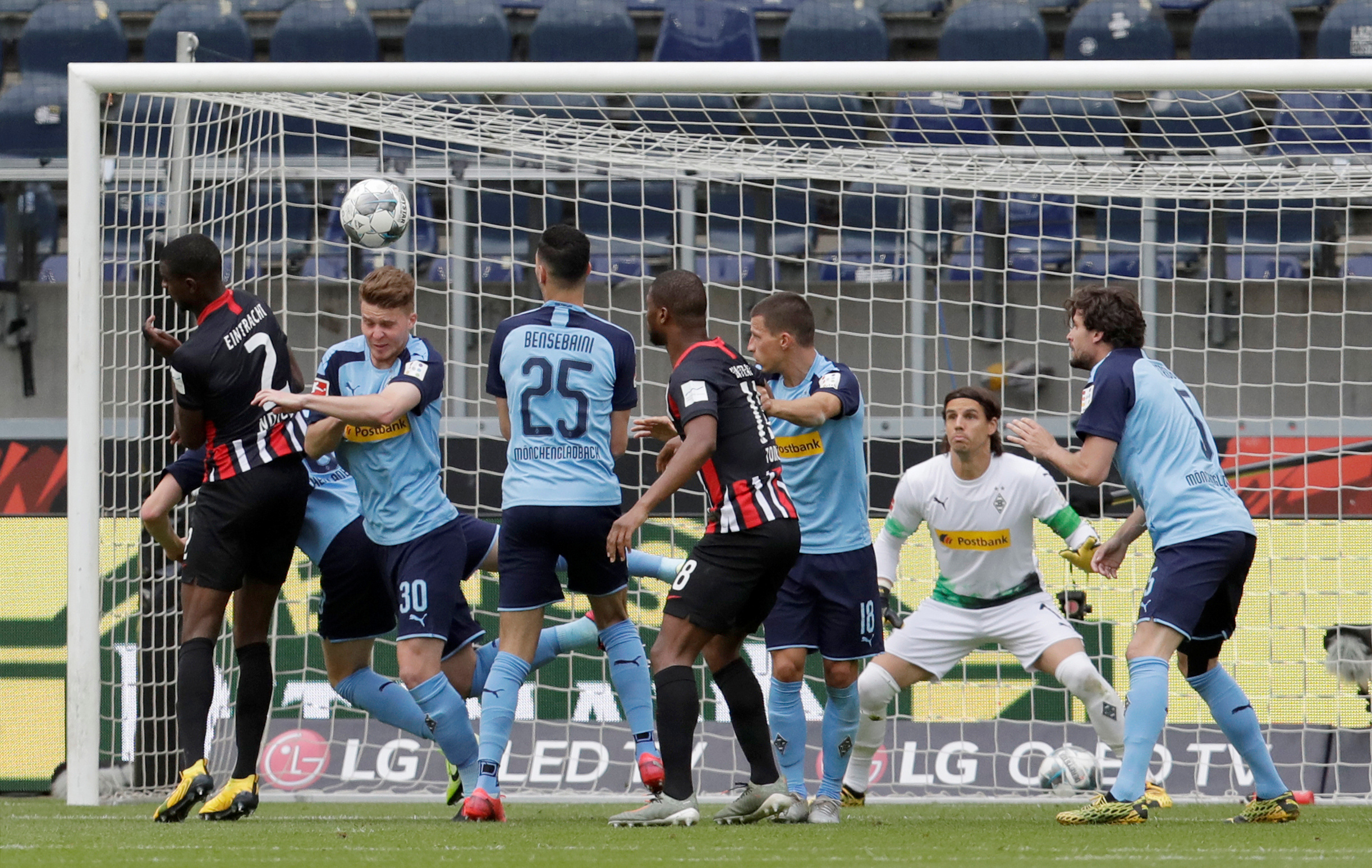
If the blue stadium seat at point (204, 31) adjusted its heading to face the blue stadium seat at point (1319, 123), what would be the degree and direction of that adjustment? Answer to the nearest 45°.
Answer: approximately 45° to its left

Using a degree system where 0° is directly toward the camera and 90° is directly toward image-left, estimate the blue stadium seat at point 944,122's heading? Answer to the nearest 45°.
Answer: approximately 0°

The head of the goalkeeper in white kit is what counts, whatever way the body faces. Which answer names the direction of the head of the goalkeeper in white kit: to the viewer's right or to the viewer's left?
to the viewer's left

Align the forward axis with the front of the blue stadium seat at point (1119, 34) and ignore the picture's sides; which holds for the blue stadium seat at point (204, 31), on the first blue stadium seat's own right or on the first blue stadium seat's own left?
on the first blue stadium seat's own right

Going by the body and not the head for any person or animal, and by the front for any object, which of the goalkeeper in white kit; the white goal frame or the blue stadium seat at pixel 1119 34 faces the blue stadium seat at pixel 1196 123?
the blue stadium seat at pixel 1119 34

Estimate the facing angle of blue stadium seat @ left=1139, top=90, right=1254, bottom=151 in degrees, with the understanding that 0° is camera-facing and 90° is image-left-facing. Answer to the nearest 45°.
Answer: approximately 0°
